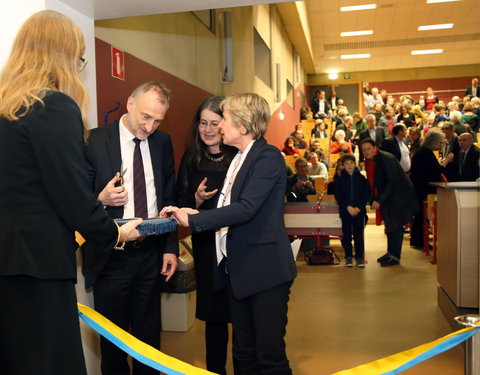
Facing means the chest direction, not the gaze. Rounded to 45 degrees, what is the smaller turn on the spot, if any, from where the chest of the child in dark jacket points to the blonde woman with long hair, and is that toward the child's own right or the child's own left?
0° — they already face them

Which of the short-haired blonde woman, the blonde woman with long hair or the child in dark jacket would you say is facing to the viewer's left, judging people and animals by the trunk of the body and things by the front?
the short-haired blonde woman

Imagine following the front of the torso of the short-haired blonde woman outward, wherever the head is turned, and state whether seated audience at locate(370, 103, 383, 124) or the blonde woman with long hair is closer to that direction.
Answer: the blonde woman with long hair

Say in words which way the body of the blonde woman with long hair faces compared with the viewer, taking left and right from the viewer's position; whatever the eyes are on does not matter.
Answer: facing away from the viewer and to the right of the viewer

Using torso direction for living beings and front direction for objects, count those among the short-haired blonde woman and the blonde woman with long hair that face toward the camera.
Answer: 0

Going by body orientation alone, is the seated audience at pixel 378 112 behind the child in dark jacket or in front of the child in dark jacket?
behind

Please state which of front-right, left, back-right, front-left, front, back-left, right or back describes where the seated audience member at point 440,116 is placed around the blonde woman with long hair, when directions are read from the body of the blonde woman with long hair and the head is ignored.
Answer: front

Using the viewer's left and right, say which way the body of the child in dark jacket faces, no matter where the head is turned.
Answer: facing the viewer

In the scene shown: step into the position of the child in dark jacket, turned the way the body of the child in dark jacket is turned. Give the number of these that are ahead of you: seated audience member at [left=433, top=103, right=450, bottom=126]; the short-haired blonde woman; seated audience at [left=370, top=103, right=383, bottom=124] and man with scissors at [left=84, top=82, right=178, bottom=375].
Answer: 2

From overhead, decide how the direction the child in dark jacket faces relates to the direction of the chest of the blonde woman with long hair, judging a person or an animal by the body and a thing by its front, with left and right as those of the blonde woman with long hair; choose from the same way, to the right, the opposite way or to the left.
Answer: the opposite way

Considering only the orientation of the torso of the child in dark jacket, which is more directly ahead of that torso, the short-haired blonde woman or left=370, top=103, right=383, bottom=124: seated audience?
the short-haired blonde woman

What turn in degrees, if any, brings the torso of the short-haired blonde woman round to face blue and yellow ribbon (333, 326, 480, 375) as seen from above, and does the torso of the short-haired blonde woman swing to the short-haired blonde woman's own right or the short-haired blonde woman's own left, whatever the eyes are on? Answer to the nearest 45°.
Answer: approximately 135° to the short-haired blonde woman's own left

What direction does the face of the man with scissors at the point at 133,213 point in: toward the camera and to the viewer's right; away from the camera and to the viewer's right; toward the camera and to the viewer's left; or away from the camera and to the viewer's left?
toward the camera and to the viewer's right

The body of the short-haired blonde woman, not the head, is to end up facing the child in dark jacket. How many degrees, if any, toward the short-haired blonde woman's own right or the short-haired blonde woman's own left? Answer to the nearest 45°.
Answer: approximately 90° to the short-haired blonde woman's own right

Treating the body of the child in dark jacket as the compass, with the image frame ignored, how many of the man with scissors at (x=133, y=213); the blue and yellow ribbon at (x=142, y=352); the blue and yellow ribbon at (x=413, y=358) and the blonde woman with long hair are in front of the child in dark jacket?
4

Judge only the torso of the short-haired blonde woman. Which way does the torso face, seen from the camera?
to the viewer's left

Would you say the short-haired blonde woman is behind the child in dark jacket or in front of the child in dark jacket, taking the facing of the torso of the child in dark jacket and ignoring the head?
in front

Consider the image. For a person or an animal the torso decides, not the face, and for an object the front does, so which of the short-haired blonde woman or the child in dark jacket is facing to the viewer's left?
the short-haired blonde woman
